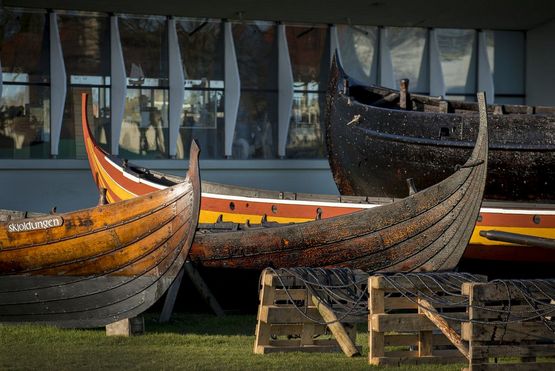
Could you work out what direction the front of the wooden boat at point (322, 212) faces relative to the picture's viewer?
facing to the left of the viewer

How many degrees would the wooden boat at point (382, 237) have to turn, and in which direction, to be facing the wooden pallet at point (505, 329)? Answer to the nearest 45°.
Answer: approximately 90° to its right

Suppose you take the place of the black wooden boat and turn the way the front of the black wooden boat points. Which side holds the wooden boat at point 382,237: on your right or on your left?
on your left

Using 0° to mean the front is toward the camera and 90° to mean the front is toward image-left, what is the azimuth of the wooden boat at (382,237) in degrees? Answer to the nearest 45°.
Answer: approximately 270°

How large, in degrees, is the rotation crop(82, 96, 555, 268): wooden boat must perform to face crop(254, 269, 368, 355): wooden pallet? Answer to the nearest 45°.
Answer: approximately 90° to its left

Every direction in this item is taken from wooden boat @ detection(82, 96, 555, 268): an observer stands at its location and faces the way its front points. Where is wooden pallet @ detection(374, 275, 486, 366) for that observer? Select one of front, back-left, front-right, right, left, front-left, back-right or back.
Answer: left

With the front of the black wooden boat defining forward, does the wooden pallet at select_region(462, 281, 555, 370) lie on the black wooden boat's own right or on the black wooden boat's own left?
on the black wooden boat's own left

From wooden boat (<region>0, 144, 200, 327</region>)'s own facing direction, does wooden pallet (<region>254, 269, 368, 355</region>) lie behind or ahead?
ahead

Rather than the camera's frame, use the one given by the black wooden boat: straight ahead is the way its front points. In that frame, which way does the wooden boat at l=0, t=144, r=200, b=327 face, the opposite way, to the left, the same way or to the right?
the opposite way

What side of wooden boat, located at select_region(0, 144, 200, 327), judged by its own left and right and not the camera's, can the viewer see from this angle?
right

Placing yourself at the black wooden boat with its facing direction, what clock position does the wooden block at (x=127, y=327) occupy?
The wooden block is roughly at 10 o'clock from the black wooden boat.

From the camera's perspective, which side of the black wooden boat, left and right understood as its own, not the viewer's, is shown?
left

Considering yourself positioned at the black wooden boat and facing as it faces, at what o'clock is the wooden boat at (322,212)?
The wooden boat is roughly at 10 o'clock from the black wooden boat.
